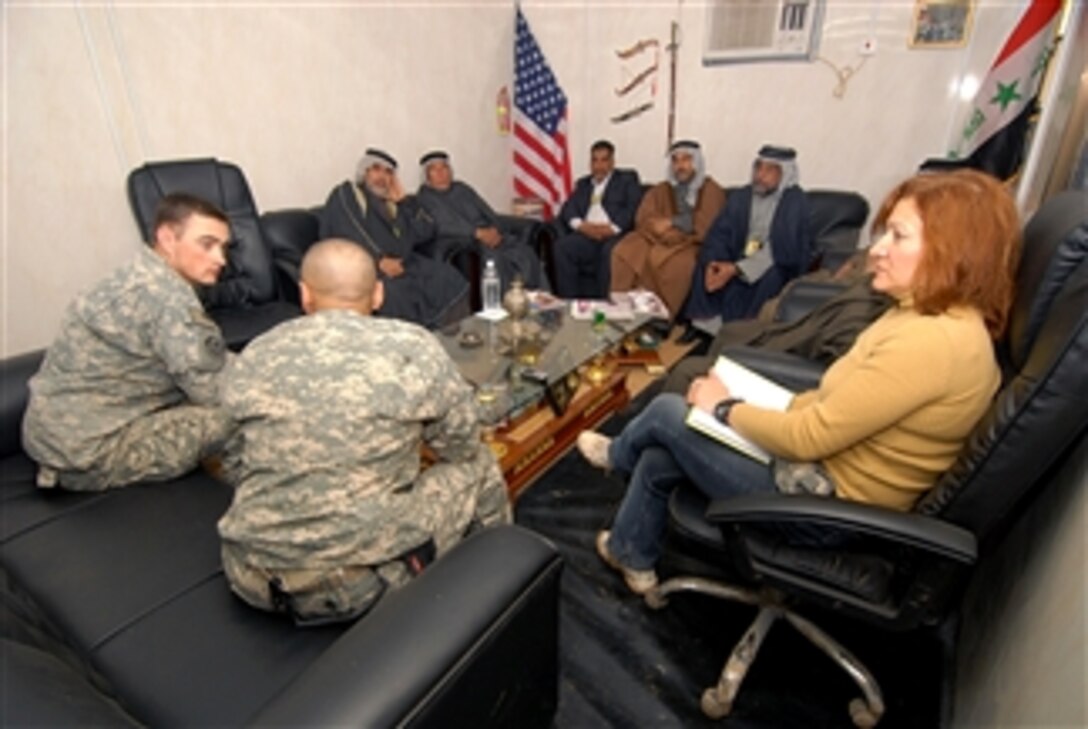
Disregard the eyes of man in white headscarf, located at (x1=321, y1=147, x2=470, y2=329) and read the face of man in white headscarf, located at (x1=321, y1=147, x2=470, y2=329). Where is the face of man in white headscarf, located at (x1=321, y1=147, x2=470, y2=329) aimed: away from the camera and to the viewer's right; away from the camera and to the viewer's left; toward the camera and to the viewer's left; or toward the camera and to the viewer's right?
toward the camera and to the viewer's right

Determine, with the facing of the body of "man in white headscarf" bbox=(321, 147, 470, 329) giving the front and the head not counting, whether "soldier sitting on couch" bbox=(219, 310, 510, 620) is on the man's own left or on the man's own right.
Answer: on the man's own right

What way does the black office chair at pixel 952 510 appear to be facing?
to the viewer's left

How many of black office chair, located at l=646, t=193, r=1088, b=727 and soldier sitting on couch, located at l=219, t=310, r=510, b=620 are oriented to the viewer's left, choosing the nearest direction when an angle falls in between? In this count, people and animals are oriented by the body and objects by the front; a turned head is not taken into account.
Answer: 1

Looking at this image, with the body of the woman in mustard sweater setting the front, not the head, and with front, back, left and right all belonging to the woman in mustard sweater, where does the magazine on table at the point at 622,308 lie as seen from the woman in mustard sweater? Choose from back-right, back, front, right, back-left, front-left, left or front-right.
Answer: front-right

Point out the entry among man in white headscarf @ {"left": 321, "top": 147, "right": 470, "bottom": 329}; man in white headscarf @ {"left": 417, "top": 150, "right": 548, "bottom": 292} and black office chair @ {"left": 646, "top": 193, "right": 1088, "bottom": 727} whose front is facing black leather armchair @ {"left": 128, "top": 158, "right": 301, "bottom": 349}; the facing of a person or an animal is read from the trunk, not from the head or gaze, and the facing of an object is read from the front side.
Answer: the black office chair

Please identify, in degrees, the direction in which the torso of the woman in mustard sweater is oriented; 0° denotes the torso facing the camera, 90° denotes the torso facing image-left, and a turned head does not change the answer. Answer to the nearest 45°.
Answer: approximately 90°

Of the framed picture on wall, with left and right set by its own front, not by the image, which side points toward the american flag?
right

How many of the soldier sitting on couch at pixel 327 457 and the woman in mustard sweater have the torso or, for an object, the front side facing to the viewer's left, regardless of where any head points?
1

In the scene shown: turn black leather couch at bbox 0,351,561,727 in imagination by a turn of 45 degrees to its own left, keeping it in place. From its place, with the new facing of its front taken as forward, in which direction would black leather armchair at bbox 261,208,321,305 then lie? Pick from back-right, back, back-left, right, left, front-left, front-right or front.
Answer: front
